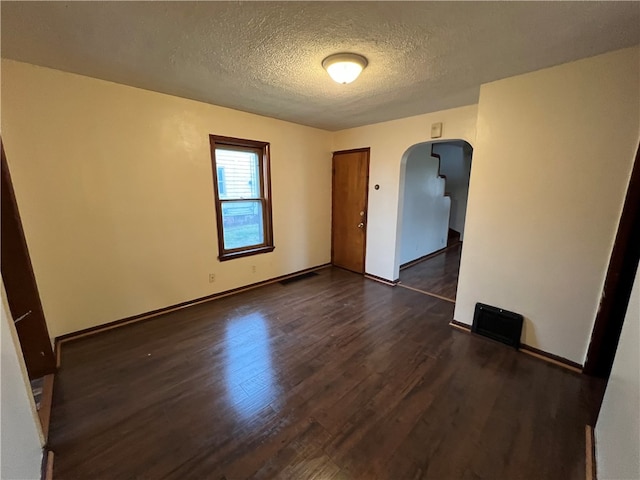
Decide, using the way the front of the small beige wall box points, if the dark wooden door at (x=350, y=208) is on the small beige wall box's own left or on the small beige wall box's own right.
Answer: on the small beige wall box's own right

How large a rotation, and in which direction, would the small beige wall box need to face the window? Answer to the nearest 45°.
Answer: approximately 45° to its right

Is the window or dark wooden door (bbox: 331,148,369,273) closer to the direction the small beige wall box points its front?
the window

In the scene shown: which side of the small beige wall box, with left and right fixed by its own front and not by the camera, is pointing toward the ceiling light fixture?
front

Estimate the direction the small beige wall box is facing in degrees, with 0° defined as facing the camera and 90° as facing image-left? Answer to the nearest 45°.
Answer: approximately 45°

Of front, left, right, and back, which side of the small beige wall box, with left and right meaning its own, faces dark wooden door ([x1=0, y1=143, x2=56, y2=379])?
front
